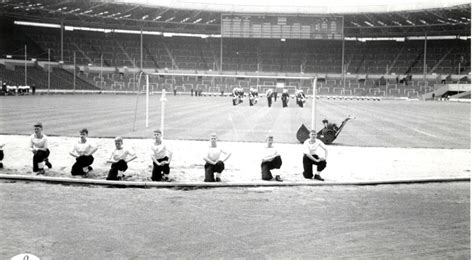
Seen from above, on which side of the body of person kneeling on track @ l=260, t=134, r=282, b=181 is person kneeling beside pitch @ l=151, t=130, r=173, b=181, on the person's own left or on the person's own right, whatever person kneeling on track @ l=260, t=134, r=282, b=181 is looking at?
on the person's own right

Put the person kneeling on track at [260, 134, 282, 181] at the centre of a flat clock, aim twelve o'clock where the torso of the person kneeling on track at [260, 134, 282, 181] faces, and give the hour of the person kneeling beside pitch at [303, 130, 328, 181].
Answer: the person kneeling beside pitch at [303, 130, 328, 181] is roughly at 10 o'clock from the person kneeling on track at [260, 134, 282, 181].

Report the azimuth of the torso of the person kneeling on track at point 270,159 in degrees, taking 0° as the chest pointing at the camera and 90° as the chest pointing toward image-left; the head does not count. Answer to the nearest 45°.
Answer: approximately 315°

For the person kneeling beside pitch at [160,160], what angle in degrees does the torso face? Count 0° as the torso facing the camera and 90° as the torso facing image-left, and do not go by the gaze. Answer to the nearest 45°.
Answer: approximately 0°

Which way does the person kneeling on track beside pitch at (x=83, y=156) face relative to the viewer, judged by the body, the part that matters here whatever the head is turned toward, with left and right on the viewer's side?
facing the viewer

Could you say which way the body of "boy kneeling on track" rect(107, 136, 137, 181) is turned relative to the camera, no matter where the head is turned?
toward the camera

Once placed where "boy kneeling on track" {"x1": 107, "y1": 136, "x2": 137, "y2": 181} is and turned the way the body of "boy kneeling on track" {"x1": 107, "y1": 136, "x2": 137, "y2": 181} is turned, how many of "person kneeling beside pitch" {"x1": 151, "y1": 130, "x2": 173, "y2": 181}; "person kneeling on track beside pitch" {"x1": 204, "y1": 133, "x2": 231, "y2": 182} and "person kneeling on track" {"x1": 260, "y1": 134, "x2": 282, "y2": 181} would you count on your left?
3

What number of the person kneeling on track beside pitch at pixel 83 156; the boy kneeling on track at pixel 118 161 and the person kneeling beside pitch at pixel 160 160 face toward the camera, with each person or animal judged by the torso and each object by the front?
3

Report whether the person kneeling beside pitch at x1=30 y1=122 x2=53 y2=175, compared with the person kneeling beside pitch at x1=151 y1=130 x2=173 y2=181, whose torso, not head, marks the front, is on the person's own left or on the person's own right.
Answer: on the person's own right

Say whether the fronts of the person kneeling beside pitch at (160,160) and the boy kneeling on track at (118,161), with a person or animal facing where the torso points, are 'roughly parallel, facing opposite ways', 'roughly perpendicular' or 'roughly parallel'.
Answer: roughly parallel

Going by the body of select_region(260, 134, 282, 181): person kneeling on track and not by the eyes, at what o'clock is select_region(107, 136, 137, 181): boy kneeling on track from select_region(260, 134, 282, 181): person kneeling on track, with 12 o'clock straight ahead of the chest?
select_region(107, 136, 137, 181): boy kneeling on track is roughly at 4 o'clock from select_region(260, 134, 282, 181): person kneeling on track.

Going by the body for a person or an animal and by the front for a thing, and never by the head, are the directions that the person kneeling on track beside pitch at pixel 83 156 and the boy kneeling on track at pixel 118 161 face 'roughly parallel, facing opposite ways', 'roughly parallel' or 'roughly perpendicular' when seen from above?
roughly parallel

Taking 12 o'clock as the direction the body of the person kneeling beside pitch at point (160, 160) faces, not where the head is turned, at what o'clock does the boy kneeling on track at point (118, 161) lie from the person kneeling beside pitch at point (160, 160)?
the boy kneeling on track at point (118, 161) is roughly at 3 o'clock from the person kneeling beside pitch at point (160, 160).

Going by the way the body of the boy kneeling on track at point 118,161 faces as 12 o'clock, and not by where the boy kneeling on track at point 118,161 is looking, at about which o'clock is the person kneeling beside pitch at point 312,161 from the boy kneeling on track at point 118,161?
the person kneeling beside pitch at point 312,161 is roughly at 9 o'clock from the boy kneeling on track at point 118,161.

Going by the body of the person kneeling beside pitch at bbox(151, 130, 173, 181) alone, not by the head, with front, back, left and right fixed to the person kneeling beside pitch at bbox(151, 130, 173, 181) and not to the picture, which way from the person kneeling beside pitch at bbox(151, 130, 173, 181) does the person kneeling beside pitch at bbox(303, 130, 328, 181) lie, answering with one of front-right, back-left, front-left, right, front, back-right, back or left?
left

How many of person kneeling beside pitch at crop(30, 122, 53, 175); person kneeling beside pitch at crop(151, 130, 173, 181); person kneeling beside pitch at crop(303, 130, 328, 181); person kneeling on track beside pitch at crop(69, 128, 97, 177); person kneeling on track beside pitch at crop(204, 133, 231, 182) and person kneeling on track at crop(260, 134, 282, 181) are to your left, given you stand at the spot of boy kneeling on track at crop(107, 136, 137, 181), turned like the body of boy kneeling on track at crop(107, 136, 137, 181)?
4
